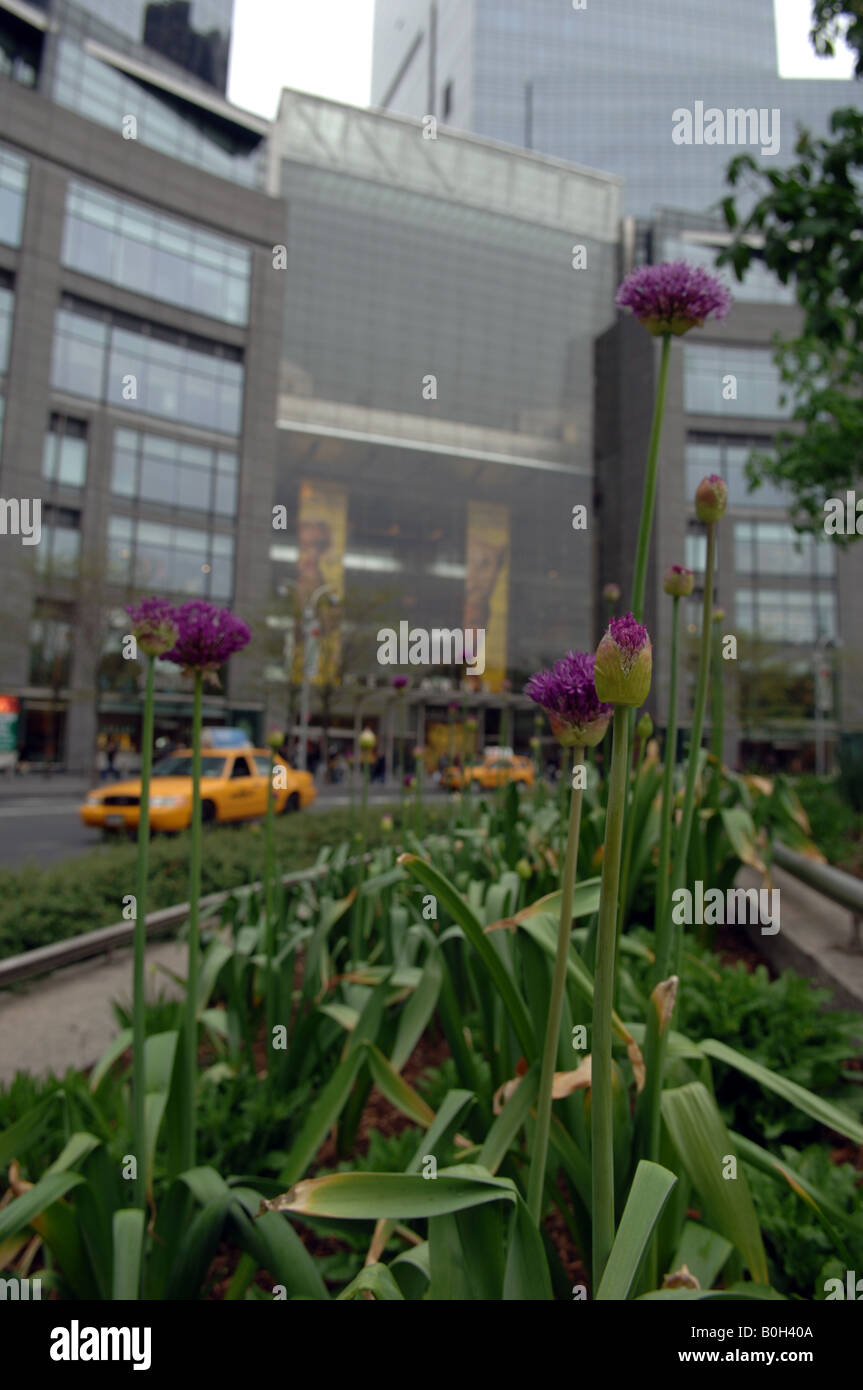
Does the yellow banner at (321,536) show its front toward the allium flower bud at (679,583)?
yes

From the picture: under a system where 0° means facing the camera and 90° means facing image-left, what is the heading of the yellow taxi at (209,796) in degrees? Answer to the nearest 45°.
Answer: approximately 45°

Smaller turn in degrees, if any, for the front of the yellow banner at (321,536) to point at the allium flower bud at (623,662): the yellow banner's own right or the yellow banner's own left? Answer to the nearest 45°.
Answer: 0° — it already faces it

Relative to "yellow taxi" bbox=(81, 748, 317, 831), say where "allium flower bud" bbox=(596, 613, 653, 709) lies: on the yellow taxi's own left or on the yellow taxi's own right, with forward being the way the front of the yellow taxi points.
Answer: on the yellow taxi's own left

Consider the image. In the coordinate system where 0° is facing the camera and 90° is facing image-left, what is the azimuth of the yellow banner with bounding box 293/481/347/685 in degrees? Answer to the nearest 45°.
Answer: approximately 0°

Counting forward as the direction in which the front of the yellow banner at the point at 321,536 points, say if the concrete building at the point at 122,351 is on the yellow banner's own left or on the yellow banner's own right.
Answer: on the yellow banner's own right

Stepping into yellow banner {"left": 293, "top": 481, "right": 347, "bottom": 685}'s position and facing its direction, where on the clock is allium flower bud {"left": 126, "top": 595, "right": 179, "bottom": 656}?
The allium flower bud is roughly at 12 o'clock from the yellow banner.

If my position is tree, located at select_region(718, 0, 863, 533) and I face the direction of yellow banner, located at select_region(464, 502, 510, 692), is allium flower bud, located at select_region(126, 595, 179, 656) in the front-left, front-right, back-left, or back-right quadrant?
back-left

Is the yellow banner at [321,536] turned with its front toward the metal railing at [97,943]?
yes
